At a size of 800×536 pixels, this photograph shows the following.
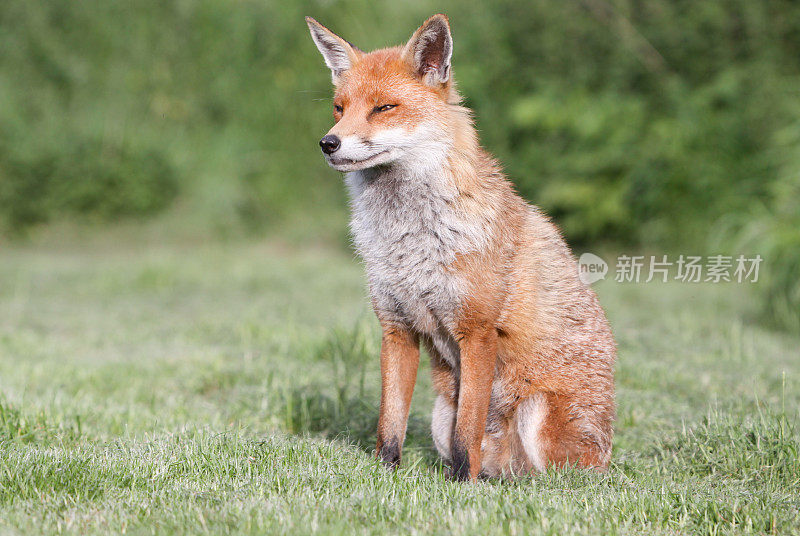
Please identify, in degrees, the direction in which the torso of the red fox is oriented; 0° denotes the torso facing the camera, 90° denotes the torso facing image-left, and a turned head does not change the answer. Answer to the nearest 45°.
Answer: approximately 45°
